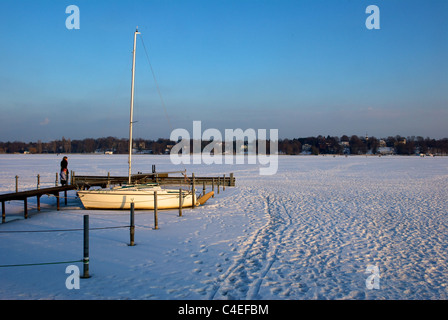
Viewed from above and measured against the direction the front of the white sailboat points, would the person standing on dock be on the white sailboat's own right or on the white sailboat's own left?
on the white sailboat's own right

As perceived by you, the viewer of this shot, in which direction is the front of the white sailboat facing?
facing to the left of the viewer
